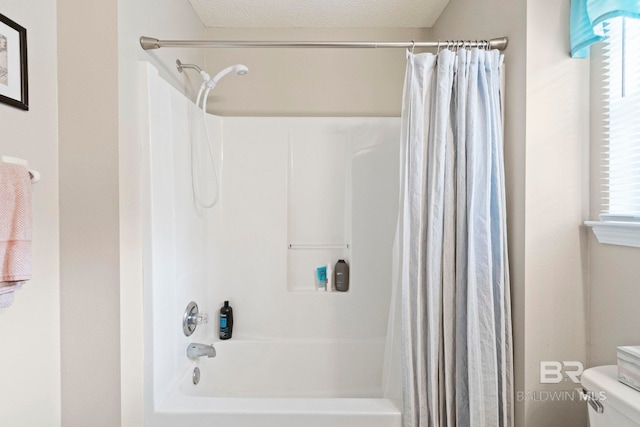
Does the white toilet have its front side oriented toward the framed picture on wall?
yes

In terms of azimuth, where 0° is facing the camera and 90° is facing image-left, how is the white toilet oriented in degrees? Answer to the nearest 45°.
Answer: approximately 45°

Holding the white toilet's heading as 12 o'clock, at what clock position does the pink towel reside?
The pink towel is roughly at 12 o'clock from the white toilet.

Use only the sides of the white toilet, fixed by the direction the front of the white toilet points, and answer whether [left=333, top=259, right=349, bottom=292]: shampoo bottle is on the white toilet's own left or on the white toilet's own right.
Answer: on the white toilet's own right
